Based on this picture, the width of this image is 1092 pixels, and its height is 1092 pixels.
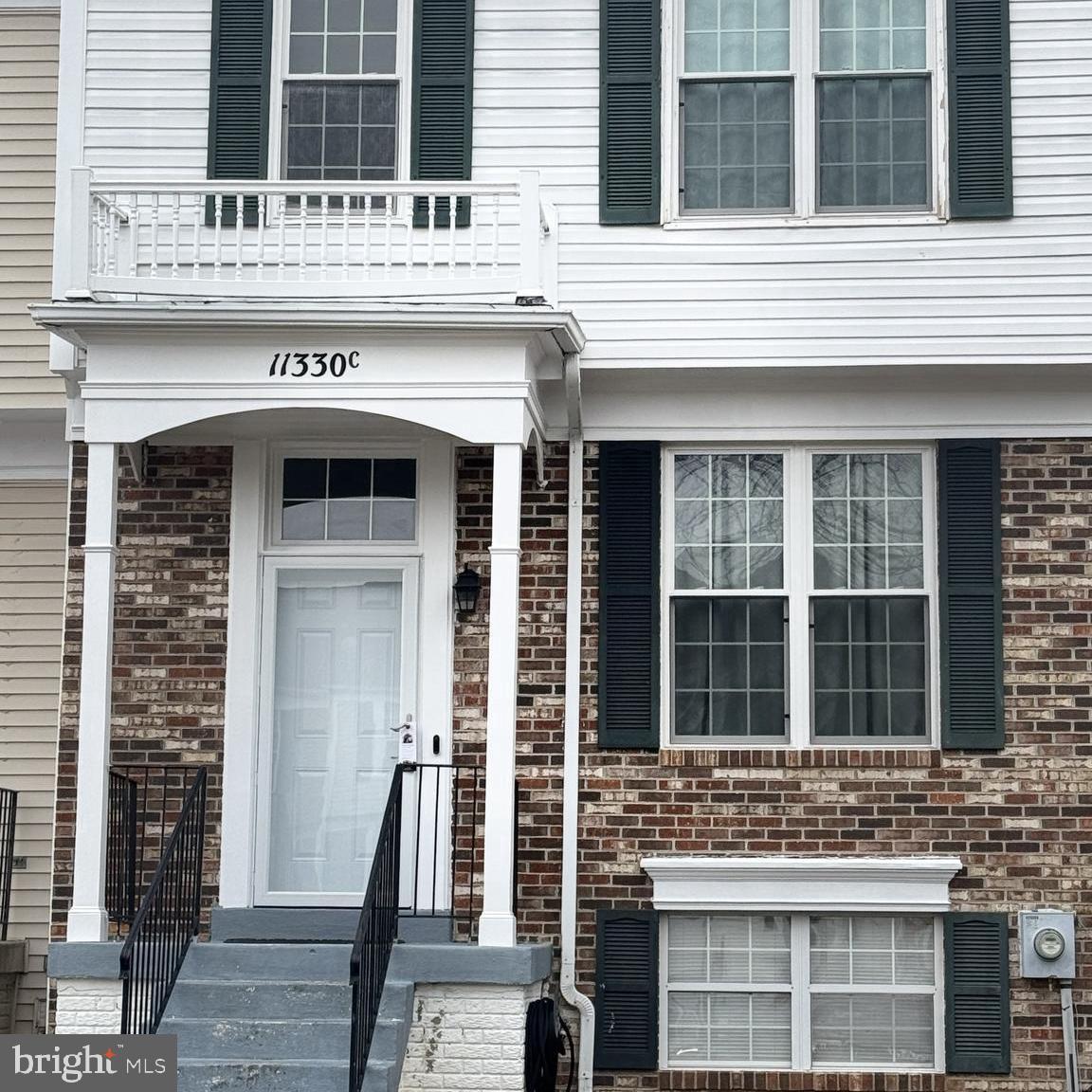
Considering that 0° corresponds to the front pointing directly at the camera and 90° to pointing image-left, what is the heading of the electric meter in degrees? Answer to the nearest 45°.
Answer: approximately 0°

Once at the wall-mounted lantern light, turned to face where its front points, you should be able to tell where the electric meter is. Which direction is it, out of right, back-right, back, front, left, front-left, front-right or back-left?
left

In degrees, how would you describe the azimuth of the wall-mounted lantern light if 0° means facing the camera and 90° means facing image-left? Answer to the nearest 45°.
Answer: approximately 0°

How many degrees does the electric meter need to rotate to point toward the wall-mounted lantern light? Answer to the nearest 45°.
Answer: approximately 90° to its right

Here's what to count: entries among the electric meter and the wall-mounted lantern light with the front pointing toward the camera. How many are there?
2
